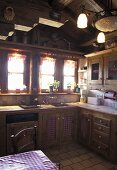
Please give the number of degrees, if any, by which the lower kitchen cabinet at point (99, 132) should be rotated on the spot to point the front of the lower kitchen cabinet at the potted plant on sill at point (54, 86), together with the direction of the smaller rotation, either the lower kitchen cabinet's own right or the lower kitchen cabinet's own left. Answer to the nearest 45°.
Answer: approximately 90° to the lower kitchen cabinet's own right

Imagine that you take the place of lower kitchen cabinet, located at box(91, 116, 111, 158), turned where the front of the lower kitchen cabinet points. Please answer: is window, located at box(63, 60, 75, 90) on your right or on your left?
on your right

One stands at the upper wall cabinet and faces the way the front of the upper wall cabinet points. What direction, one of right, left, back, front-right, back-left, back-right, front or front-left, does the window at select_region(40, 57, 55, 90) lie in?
front-right

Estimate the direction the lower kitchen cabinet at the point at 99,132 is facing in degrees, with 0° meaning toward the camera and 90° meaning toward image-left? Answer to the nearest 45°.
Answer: approximately 45°

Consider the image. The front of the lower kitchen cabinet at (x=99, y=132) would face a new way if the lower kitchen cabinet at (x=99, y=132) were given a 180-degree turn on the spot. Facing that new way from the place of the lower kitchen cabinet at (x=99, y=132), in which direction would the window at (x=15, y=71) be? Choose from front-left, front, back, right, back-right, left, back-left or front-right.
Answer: back-left

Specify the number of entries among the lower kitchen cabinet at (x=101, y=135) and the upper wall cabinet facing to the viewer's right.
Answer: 0

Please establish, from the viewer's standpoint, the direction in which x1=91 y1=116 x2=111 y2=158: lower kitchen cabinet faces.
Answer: facing the viewer and to the left of the viewer

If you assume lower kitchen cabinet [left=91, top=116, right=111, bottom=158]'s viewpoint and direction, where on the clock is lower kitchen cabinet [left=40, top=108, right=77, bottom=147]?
lower kitchen cabinet [left=40, top=108, right=77, bottom=147] is roughly at 2 o'clock from lower kitchen cabinet [left=91, top=116, right=111, bottom=158].

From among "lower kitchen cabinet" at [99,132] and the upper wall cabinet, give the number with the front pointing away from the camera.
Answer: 0

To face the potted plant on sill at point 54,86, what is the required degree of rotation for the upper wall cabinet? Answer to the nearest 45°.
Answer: approximately 45° to its right

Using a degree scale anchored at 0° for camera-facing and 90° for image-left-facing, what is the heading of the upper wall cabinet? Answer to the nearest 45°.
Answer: approximately 45°

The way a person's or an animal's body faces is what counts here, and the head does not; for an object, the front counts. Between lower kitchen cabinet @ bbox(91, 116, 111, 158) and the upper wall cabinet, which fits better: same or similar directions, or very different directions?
same or similar directions

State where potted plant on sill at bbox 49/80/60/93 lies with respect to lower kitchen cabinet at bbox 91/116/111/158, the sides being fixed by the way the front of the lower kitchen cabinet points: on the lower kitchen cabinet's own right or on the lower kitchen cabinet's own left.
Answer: on the lower kitchen cabinet's own right

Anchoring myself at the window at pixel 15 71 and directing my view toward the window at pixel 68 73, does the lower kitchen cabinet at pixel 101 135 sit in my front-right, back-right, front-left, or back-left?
front-right
